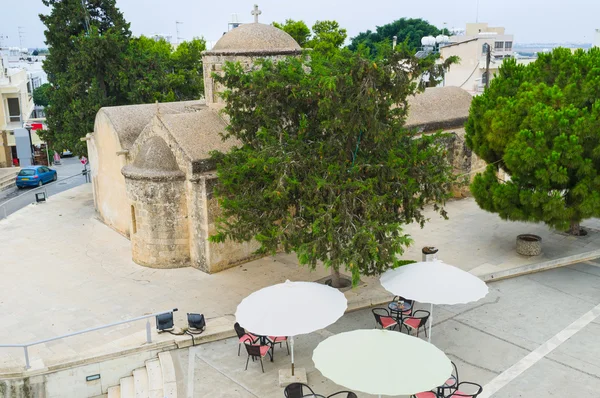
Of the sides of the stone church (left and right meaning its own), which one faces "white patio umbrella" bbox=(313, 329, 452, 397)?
right

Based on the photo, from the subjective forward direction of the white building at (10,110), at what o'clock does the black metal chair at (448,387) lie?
The black metal chair is roughly at 1 o'clock from the white building.

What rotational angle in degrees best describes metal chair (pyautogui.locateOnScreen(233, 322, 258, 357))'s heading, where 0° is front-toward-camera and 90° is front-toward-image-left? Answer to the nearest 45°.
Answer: approximately 315°

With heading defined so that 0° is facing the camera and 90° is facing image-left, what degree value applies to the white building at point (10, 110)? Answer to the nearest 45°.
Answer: approximately 315°

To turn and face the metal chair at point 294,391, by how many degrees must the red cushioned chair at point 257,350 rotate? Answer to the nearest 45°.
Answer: approximately 90° to its right

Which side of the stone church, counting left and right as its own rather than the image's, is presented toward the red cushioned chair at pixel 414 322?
right

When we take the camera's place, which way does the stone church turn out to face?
facing away from the viewer and to the right of the viewer

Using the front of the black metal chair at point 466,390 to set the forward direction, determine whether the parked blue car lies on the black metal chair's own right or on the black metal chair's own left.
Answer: on the black metal chair's own right

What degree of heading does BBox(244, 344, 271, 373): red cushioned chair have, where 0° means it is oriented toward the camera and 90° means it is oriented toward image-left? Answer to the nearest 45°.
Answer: approximately 225°
